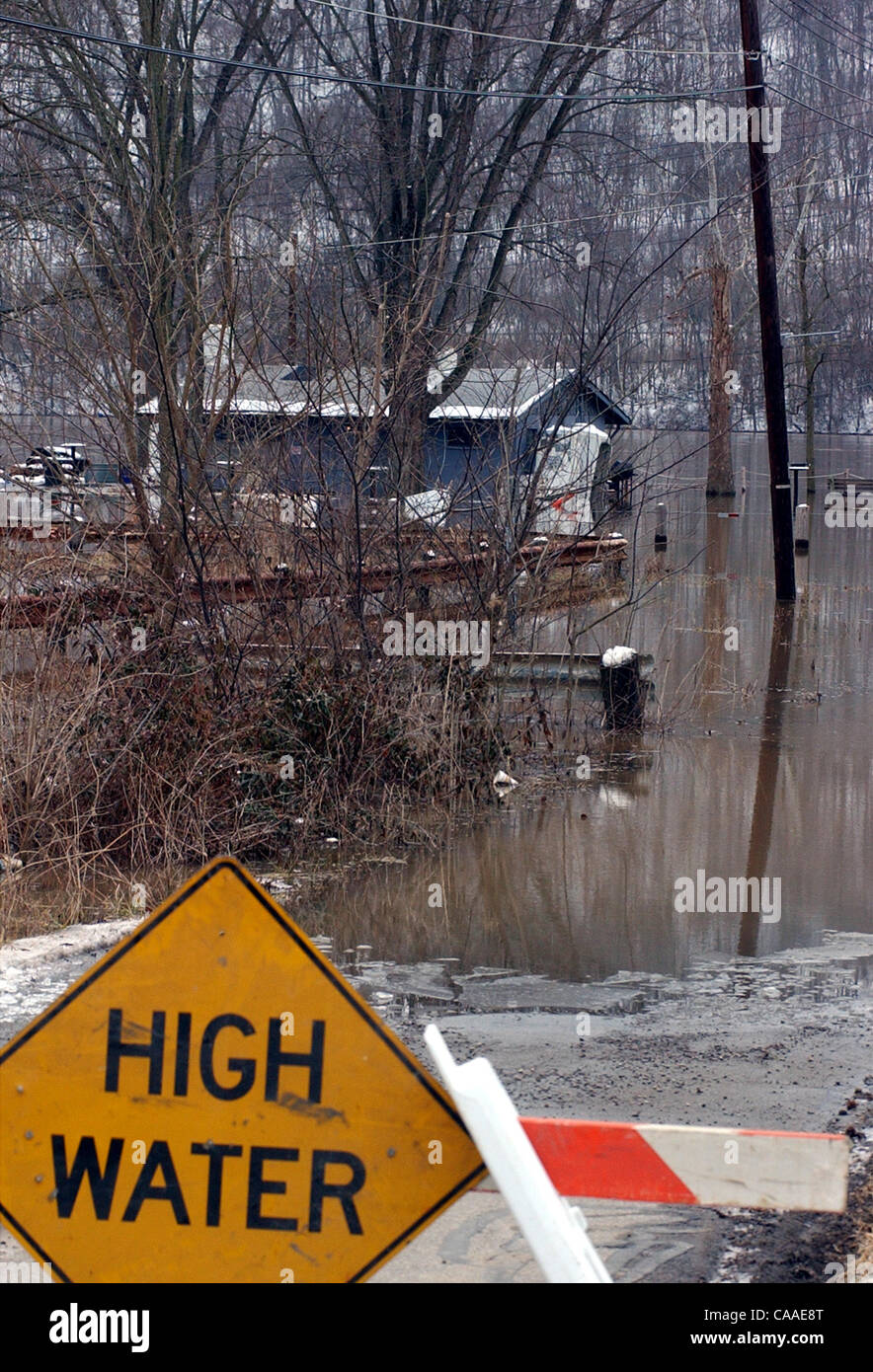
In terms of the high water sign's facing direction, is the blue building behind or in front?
behind

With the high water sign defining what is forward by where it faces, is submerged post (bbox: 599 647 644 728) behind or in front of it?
behind

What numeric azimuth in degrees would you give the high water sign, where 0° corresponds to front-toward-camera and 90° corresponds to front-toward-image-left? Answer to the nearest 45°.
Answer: approximately 0°

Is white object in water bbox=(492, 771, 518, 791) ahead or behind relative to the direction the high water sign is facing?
behind

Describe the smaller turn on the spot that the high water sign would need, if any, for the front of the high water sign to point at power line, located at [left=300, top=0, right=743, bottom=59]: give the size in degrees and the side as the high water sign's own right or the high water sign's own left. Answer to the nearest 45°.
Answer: approximately 180°
